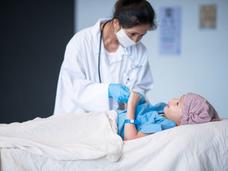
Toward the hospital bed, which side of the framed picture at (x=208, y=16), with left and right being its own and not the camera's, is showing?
front

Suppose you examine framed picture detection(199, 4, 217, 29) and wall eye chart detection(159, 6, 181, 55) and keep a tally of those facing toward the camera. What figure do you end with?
2

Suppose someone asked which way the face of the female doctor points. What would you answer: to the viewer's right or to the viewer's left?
to the viewer's right

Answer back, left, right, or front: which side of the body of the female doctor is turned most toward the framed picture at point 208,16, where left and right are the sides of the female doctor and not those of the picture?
left

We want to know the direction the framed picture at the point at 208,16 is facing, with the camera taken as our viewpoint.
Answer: facing the viewer

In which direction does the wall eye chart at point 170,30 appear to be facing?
toward the camera

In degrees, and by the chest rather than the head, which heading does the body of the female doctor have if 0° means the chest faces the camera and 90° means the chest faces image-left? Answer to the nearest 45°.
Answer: approximately 315°

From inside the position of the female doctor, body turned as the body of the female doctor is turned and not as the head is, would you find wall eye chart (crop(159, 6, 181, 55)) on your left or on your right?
on your left

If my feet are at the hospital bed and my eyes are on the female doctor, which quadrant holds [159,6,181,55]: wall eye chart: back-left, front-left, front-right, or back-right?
front-right

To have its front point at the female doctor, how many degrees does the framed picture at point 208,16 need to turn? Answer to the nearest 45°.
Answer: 0° — it already faces them

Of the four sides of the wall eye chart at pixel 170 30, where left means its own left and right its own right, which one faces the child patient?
front

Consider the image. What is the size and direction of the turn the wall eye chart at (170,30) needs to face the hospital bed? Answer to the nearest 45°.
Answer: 0° — it already faces it
